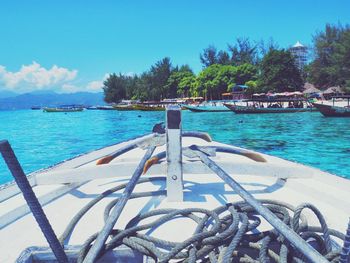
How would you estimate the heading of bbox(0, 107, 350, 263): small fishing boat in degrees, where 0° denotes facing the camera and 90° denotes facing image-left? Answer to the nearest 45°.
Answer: approximately 180°

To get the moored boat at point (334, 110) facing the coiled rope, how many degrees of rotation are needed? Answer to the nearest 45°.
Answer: approximately 90° to its left

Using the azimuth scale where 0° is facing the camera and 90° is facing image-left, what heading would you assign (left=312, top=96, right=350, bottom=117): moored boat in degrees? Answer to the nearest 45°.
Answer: approximately 90°

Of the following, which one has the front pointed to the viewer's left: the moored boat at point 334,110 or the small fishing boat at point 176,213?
the moored boat

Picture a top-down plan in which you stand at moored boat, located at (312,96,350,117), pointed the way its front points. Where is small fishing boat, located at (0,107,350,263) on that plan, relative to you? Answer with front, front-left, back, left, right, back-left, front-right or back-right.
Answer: left

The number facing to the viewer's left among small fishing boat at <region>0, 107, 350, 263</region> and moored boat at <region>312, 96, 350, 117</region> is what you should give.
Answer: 1

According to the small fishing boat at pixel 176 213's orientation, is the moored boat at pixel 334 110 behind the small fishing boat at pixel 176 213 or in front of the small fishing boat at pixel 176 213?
in front
